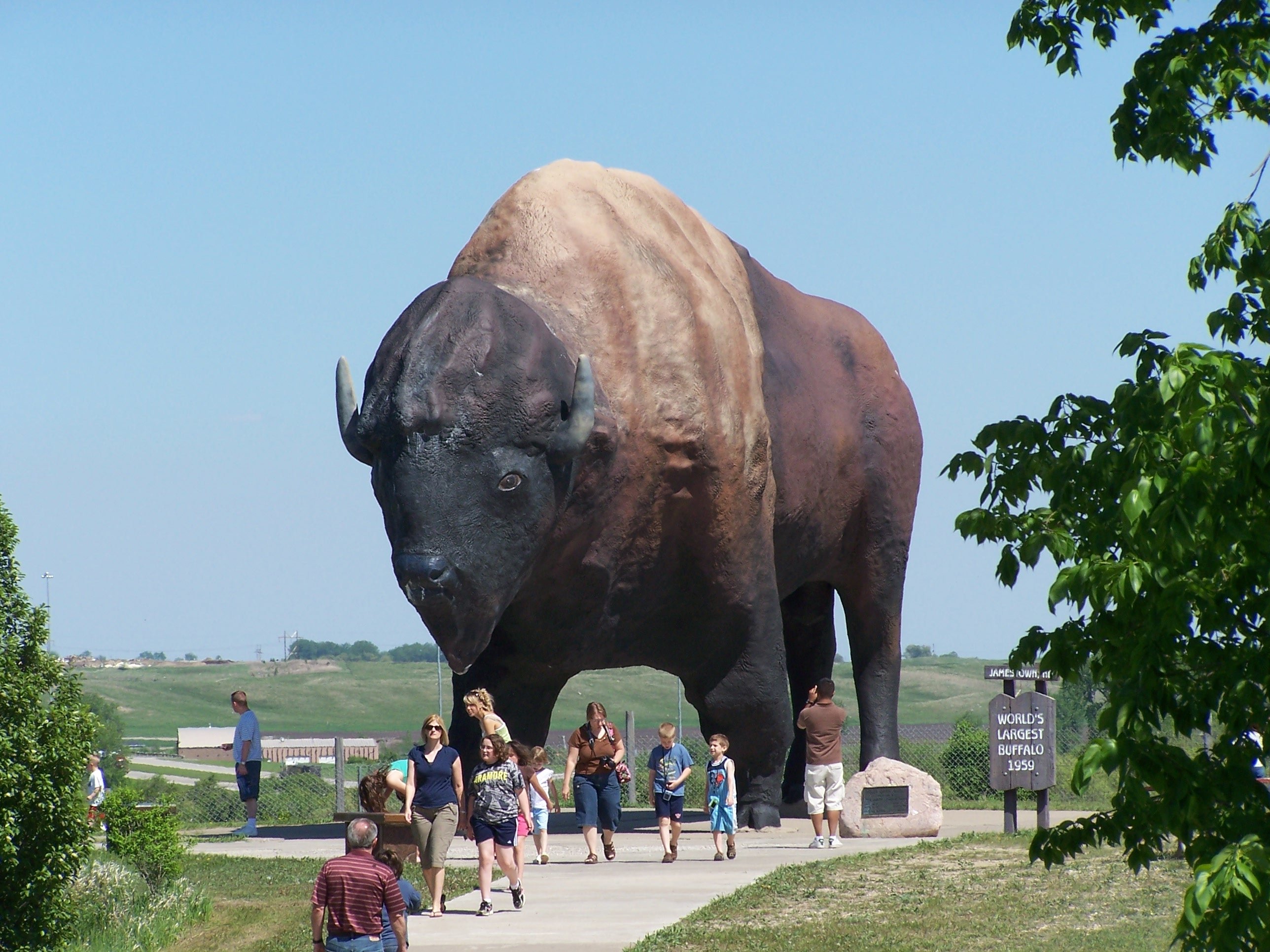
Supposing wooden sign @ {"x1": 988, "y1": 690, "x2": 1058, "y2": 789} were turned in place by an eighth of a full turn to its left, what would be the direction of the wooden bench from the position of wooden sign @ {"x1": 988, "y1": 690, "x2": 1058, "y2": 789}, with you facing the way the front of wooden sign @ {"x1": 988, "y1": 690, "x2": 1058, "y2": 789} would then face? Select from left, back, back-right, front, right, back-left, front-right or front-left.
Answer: right

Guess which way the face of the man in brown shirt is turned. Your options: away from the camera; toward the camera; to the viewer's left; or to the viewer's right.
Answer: away from the camera

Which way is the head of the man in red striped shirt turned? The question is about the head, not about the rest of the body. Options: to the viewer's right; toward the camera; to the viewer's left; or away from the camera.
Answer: away from the camera

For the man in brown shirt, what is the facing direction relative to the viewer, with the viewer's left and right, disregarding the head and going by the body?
facing away from the viewer

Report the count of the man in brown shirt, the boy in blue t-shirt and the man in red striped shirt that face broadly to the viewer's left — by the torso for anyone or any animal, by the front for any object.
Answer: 0

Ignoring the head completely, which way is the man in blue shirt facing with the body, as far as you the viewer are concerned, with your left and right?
facing to the left of the viewer

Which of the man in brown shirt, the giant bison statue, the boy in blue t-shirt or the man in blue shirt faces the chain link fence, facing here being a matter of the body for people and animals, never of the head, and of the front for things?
the man in brown shirt

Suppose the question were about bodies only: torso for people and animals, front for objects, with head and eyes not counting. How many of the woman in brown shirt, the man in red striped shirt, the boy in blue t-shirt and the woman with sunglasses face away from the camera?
1

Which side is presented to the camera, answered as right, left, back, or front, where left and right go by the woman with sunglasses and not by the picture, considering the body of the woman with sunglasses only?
front

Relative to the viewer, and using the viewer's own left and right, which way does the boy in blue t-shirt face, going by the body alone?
facing the viewer

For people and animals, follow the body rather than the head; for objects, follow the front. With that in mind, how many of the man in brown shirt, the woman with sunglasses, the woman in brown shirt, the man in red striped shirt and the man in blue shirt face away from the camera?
2

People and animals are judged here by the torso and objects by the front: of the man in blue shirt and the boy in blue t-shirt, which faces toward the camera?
the boy in blue t-shirt

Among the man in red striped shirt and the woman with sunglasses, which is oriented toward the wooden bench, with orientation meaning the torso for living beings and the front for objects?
the man in red striped shirt

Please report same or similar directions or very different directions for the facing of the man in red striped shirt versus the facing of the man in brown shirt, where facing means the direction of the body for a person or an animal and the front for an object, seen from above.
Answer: same or similar directions

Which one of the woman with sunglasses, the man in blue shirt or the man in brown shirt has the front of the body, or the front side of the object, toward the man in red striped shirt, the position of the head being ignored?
the woman with sunglasses

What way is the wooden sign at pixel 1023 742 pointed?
toward the camera
